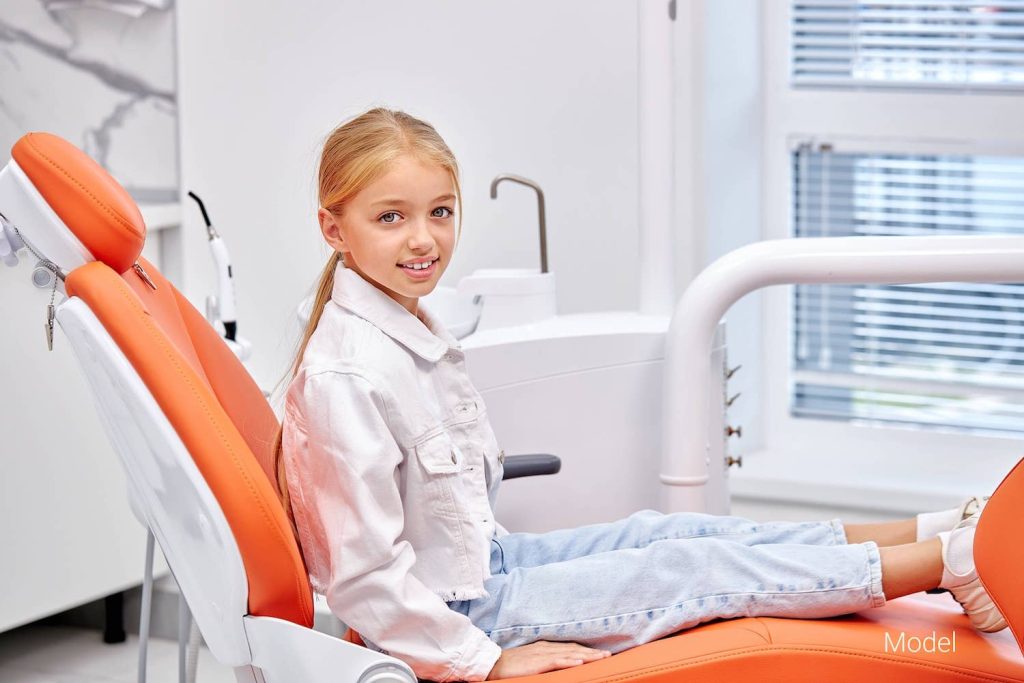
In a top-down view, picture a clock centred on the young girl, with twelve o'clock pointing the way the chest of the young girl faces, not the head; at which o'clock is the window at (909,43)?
The window is roughly at 10 o'clock from the young girl.

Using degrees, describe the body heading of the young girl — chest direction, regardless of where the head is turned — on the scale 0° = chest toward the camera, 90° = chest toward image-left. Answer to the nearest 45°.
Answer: approximately 270°

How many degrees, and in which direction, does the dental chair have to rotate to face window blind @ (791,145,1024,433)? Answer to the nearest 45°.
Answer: approximately 45° to its left

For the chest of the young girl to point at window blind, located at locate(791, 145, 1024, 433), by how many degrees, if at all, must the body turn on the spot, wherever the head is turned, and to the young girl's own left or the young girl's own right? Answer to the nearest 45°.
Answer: approximately 45° to the young girl's own left

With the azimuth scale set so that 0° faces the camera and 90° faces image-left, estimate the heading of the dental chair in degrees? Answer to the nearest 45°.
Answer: approximately 270°

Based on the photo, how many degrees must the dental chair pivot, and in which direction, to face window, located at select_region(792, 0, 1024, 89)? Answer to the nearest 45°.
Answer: approximately 45° to its left
